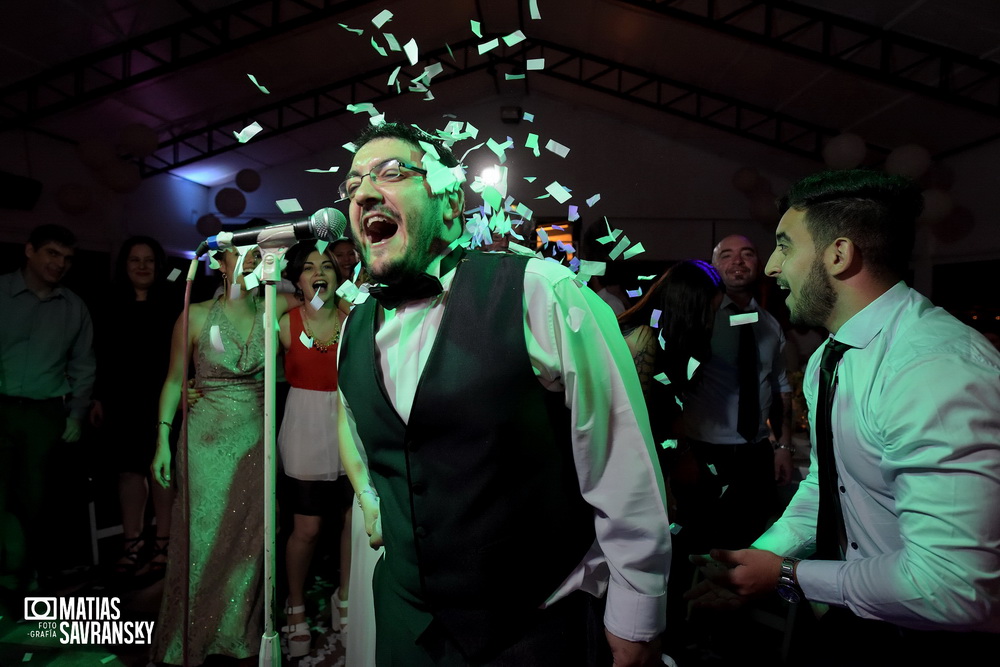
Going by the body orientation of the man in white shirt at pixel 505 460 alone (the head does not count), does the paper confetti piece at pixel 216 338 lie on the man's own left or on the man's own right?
on the man's own right

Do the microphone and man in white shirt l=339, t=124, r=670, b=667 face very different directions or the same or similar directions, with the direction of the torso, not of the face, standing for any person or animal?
very different directions

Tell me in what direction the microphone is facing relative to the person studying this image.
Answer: facing to the right of the viewer

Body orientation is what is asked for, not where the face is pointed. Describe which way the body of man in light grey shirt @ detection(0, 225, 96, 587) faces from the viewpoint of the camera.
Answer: toward the camera

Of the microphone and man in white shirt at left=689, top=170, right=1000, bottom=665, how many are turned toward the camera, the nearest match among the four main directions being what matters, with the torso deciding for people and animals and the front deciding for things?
0

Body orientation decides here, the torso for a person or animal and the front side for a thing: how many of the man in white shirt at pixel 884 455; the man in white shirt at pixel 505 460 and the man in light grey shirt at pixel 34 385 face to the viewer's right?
0

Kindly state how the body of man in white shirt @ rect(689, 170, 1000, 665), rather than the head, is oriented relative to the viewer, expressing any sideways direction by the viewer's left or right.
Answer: facing to the left of the viewer

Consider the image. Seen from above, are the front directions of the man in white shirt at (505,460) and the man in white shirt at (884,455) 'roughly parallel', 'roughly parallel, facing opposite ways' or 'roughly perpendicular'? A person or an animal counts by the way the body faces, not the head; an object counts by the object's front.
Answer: roughly perpendicular

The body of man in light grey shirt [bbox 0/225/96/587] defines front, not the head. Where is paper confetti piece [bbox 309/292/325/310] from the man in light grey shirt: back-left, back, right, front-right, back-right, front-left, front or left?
front-left

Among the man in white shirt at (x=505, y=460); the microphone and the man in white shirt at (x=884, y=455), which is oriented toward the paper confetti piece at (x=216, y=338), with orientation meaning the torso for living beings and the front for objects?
the man in white shirt at (x=884, y=455)

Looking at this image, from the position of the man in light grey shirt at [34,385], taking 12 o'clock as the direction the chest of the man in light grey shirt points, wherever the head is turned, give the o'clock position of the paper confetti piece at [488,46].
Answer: The paper confetti piece is roughly at 11 o'clock from the man in light grey shirt.

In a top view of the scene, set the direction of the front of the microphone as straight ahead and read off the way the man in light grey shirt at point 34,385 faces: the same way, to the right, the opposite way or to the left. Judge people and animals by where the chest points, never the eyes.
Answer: to the right

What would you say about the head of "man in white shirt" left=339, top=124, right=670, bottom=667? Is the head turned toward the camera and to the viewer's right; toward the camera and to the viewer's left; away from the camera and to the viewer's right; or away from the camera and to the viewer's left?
toward the camera and to the viewer's left

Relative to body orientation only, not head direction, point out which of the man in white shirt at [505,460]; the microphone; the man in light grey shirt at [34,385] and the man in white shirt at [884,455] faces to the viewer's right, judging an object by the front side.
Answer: the microphone

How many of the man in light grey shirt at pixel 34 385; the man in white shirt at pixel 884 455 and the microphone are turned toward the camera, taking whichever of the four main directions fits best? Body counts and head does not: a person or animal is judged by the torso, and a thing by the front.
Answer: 1

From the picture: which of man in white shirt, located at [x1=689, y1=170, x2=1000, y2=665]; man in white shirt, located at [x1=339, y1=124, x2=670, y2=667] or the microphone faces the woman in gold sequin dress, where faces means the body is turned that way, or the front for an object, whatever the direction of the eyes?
man in white shirt, located at [x1=689, y1=170, x2=1000, y2=665]
